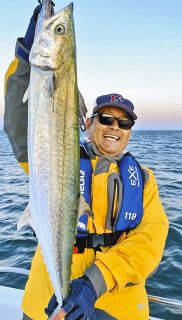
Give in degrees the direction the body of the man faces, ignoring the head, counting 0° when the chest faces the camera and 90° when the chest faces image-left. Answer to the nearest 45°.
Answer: approximately 0°
